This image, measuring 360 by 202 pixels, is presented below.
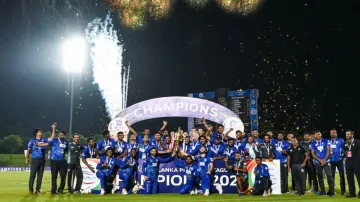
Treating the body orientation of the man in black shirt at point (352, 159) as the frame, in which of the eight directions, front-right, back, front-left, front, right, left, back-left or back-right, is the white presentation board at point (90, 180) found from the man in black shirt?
front-right

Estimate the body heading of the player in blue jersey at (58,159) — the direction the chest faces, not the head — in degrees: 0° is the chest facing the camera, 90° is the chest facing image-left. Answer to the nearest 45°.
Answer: approximately 0°

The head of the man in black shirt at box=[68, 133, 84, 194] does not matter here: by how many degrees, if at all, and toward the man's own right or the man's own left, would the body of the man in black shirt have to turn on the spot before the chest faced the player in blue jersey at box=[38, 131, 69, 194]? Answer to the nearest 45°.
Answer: approximately 45° to the man's own right

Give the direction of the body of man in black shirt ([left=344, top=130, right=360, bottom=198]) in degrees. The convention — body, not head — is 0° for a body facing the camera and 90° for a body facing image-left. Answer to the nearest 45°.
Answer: approximately 45°

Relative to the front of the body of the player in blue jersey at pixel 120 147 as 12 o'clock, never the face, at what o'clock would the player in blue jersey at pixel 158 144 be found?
the player in blue jersey at pixel 158 144 is roughly at 9 o'clock from the player in blue jersey at pixel 120 147.

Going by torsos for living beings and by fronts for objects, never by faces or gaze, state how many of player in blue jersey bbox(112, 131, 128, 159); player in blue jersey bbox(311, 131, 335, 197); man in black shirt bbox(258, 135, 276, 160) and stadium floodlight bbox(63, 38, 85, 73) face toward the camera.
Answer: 4

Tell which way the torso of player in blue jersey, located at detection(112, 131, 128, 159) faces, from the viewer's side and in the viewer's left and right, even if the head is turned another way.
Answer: facing the viewer

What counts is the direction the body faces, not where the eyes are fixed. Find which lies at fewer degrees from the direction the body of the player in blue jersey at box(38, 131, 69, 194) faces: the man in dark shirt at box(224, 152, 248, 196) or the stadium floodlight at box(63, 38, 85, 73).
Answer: the man in dark shirt

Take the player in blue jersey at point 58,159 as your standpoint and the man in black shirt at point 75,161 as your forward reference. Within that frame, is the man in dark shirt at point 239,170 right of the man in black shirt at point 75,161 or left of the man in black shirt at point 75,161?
right

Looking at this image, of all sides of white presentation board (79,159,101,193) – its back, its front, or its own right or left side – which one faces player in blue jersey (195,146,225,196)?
left

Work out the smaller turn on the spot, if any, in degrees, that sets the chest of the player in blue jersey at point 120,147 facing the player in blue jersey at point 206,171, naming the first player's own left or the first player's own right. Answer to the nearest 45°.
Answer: approximately 45° to the first player's own left

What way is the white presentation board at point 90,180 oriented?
toward the camera

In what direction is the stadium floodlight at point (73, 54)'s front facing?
toward the camera

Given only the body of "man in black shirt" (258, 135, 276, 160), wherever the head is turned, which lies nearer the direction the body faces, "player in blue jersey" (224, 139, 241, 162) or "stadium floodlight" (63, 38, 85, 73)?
the player in blue jersey

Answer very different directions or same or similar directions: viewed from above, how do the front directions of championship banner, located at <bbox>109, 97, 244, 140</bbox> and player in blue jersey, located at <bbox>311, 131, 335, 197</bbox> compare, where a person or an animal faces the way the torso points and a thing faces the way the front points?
same or similar directions
